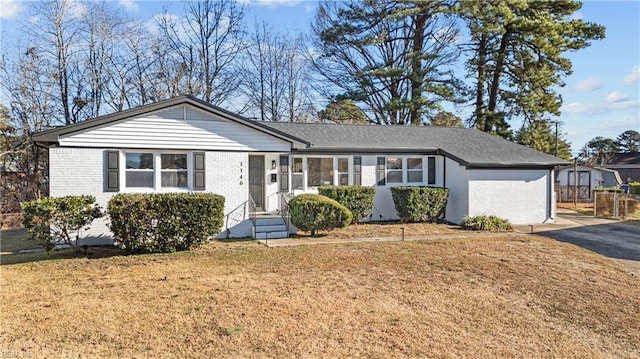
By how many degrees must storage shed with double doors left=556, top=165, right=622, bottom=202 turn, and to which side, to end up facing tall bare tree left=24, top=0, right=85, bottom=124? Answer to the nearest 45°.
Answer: approximately 45° to its right

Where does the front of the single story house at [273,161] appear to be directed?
toward the camera

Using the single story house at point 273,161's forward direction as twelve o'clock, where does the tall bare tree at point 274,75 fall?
The tall bare tree is roughly at 6 o'clock from the single story house.

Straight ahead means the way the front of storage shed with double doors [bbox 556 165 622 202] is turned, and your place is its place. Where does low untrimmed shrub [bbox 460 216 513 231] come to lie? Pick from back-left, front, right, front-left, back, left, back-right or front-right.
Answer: front

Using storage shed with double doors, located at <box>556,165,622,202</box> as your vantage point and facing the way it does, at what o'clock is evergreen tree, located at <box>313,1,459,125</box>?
The evergreen tree is roughly at 2 o'clock from the storage shed with double doors.

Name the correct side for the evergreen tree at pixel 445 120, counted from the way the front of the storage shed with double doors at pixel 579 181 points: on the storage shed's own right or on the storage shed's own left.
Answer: on the storage shed's own right

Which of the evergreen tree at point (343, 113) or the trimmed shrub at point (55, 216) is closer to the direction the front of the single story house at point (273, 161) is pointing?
the trimmed shrub

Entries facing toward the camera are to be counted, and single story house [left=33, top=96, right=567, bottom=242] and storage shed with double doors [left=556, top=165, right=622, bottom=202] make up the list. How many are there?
2

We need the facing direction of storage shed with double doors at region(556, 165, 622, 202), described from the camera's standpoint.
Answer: facing the viewer

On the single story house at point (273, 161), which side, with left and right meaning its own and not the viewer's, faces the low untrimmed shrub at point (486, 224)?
left
